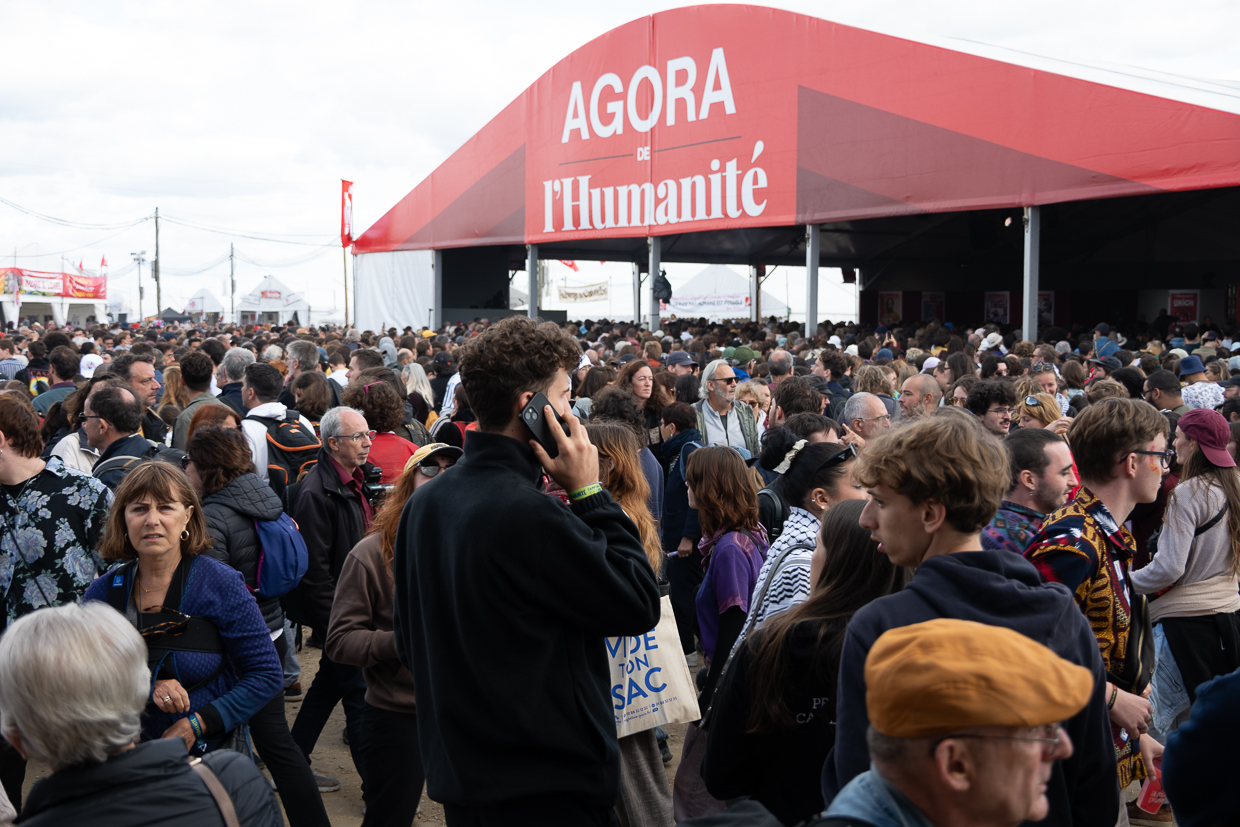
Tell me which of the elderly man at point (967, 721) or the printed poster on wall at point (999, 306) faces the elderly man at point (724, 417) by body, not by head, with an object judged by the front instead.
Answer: the printed poster on wall

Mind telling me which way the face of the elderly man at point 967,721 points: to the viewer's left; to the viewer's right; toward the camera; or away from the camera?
to the viewer's right

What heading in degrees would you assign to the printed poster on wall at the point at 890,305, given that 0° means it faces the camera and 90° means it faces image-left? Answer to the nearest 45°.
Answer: approximately 0°

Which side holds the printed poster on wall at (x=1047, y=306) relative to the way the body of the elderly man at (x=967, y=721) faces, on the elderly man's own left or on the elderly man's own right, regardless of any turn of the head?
on the elderly man's own left

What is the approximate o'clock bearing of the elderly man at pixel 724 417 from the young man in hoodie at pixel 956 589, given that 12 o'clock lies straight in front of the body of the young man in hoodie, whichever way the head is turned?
The elderly man is roughly at 1 o'clock from the young man in hoodie.

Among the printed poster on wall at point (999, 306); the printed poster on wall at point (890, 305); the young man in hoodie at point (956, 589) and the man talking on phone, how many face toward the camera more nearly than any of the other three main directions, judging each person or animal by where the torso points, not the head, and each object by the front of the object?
2

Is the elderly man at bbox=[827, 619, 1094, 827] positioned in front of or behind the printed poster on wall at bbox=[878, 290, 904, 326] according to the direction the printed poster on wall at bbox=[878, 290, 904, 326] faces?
in front

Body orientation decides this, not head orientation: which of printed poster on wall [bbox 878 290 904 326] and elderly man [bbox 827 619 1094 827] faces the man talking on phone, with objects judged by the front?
the printed poster on wall

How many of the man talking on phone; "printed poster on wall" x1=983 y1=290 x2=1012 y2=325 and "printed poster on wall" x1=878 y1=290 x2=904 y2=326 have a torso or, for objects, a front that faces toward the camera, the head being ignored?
2

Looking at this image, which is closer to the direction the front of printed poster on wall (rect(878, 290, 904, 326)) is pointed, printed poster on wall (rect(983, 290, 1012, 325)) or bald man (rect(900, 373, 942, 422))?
the bald man

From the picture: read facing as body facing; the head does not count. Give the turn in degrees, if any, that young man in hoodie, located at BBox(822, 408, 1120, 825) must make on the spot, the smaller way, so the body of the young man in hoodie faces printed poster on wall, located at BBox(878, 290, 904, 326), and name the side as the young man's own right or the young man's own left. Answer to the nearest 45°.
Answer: approximately 45° to the young man's own right
